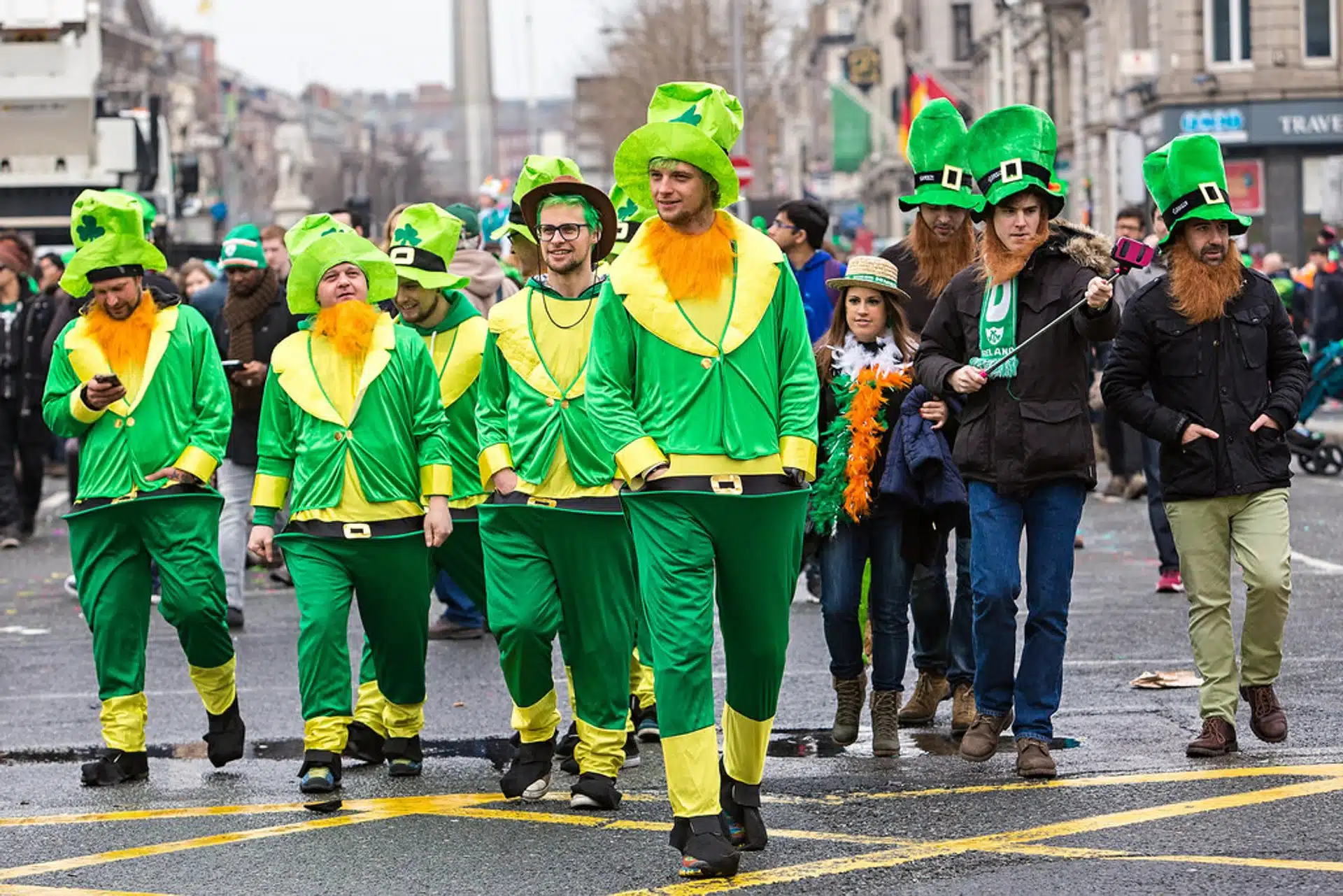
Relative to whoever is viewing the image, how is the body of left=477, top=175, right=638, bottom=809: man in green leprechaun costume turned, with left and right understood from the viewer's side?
facing the viewer

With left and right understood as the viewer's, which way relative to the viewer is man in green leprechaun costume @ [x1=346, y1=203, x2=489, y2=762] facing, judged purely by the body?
facing the viewer and to the left of the viewer

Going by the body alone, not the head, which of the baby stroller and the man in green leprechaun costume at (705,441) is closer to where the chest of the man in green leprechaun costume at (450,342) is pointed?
the man in green leprechaun costume

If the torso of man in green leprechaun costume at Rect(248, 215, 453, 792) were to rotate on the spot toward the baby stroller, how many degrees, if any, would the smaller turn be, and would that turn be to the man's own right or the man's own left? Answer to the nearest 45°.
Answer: approximately 135° to the man's own left

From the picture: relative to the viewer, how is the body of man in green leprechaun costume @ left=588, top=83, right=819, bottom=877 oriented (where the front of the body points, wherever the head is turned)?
toward the camera

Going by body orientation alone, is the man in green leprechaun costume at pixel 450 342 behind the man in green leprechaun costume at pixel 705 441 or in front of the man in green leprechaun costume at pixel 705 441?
behind

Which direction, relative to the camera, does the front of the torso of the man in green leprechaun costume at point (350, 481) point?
toward the camera

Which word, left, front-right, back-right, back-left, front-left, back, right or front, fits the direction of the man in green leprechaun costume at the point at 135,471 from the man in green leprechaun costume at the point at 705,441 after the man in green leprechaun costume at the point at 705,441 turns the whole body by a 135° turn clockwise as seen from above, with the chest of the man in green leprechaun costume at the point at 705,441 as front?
front

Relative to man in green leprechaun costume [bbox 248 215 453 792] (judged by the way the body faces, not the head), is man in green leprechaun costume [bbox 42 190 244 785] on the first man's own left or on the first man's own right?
on the first man's own right

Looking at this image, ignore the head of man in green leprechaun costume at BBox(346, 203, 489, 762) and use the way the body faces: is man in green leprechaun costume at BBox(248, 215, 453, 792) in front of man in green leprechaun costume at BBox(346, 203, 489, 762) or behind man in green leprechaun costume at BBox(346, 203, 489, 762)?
in front

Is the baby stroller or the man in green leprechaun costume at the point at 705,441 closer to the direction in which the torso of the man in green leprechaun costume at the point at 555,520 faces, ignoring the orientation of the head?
the man in green leprechaun costume

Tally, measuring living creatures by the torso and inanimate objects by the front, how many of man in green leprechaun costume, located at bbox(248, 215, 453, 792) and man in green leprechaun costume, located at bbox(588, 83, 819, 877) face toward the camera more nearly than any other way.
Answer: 2
